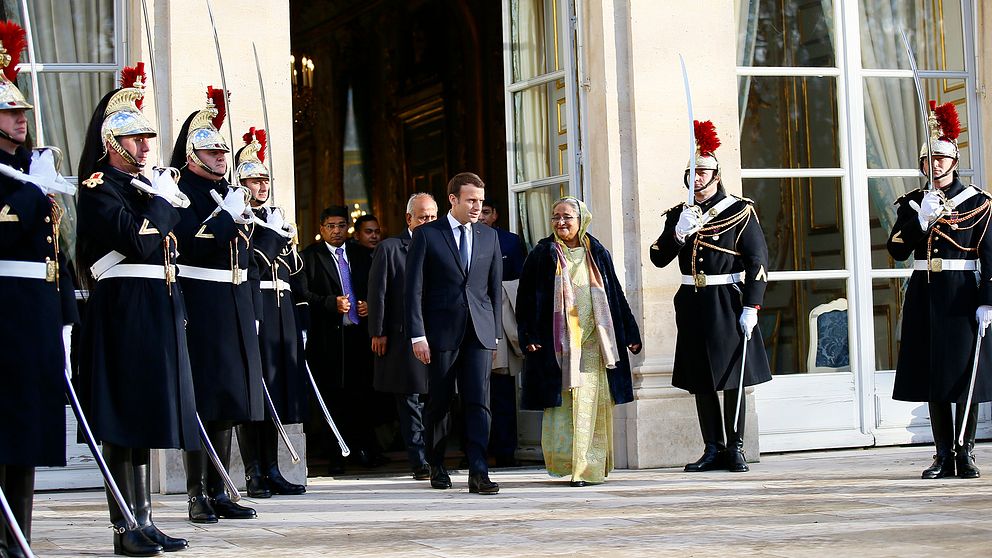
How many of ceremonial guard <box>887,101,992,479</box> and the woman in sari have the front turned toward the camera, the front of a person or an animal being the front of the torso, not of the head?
2

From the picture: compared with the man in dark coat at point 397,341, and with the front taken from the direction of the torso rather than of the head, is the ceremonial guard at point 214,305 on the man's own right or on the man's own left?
on the man's own right

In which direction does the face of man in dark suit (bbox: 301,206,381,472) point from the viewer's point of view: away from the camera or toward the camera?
toward the camera

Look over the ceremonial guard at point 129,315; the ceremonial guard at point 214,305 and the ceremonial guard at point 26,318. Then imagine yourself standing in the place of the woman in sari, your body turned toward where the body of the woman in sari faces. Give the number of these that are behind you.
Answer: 0

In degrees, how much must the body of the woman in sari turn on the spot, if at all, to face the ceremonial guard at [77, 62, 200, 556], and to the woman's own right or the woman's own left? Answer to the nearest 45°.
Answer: approximately 45° to the woman's own right

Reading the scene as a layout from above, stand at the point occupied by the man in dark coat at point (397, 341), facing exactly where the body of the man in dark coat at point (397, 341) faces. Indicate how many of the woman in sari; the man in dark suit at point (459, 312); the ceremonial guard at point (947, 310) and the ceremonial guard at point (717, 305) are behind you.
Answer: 0

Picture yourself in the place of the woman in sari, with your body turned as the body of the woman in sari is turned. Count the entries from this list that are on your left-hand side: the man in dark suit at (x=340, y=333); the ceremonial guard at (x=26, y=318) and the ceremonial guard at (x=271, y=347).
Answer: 0

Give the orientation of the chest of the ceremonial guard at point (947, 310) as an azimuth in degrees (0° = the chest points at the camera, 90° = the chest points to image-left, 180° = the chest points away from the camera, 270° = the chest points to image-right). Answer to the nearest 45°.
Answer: approximately 0°

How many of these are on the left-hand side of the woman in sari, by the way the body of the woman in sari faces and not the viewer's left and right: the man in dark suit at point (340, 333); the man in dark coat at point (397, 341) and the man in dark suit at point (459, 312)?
0

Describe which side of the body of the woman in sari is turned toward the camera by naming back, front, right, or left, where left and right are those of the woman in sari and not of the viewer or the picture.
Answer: front

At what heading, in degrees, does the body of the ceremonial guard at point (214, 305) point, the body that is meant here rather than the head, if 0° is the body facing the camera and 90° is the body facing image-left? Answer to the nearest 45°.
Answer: approximately 315°

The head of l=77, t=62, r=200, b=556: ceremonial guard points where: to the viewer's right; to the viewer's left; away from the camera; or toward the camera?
to the viewer's right

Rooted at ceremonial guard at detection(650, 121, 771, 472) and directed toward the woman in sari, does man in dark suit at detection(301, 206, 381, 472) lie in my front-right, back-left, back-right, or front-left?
front-right

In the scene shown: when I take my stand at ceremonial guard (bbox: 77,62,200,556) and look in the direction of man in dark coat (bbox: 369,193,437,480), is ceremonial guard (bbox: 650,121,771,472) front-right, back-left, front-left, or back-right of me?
front-right

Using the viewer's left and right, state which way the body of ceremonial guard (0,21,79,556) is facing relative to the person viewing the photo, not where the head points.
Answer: facing the viewer and to the right of the viewer

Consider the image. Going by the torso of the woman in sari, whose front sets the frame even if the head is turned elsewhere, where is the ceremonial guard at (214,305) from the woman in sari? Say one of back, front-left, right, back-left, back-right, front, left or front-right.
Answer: front-right
